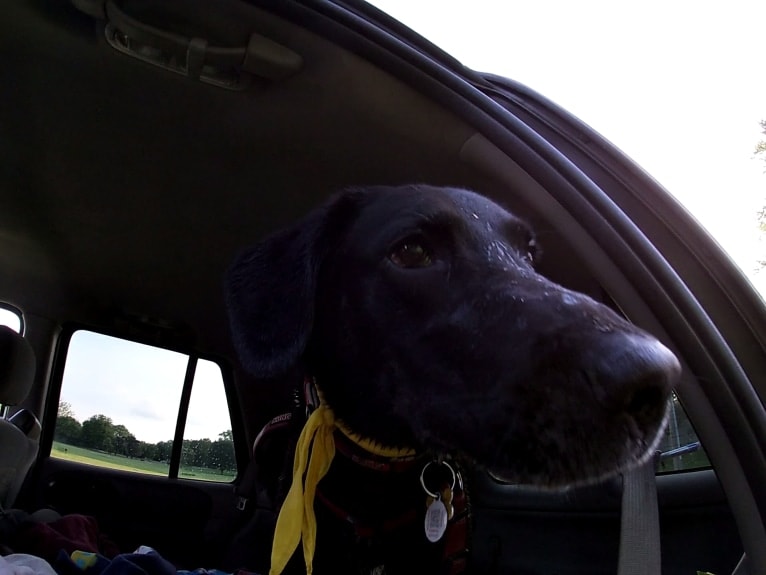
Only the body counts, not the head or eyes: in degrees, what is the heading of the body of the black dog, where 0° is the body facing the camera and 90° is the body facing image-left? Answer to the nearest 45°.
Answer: approximately 315°
